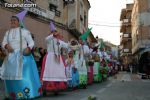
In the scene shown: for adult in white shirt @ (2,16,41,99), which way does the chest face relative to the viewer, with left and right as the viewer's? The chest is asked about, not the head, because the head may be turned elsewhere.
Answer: facing the viewer and to the left of the viewer
